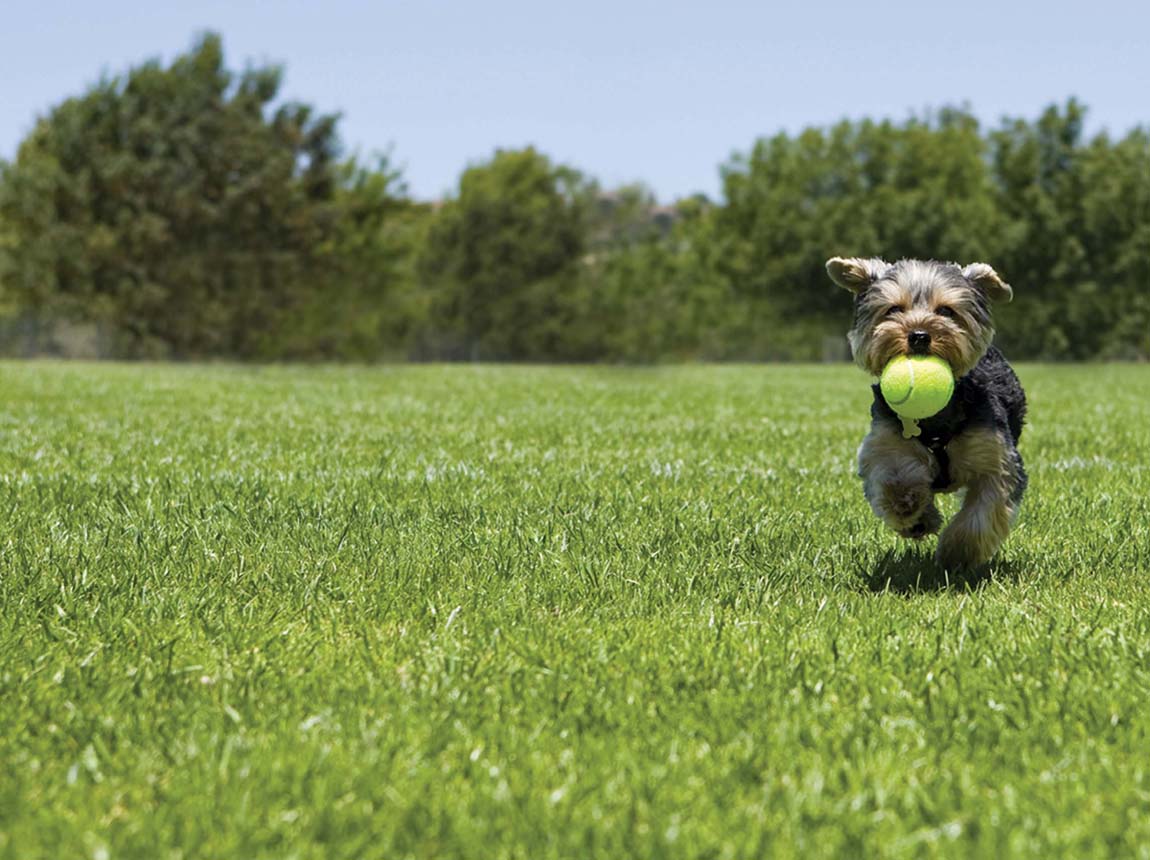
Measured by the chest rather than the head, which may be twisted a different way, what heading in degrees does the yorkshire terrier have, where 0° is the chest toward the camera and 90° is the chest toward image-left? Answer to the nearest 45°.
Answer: approximately 0°
